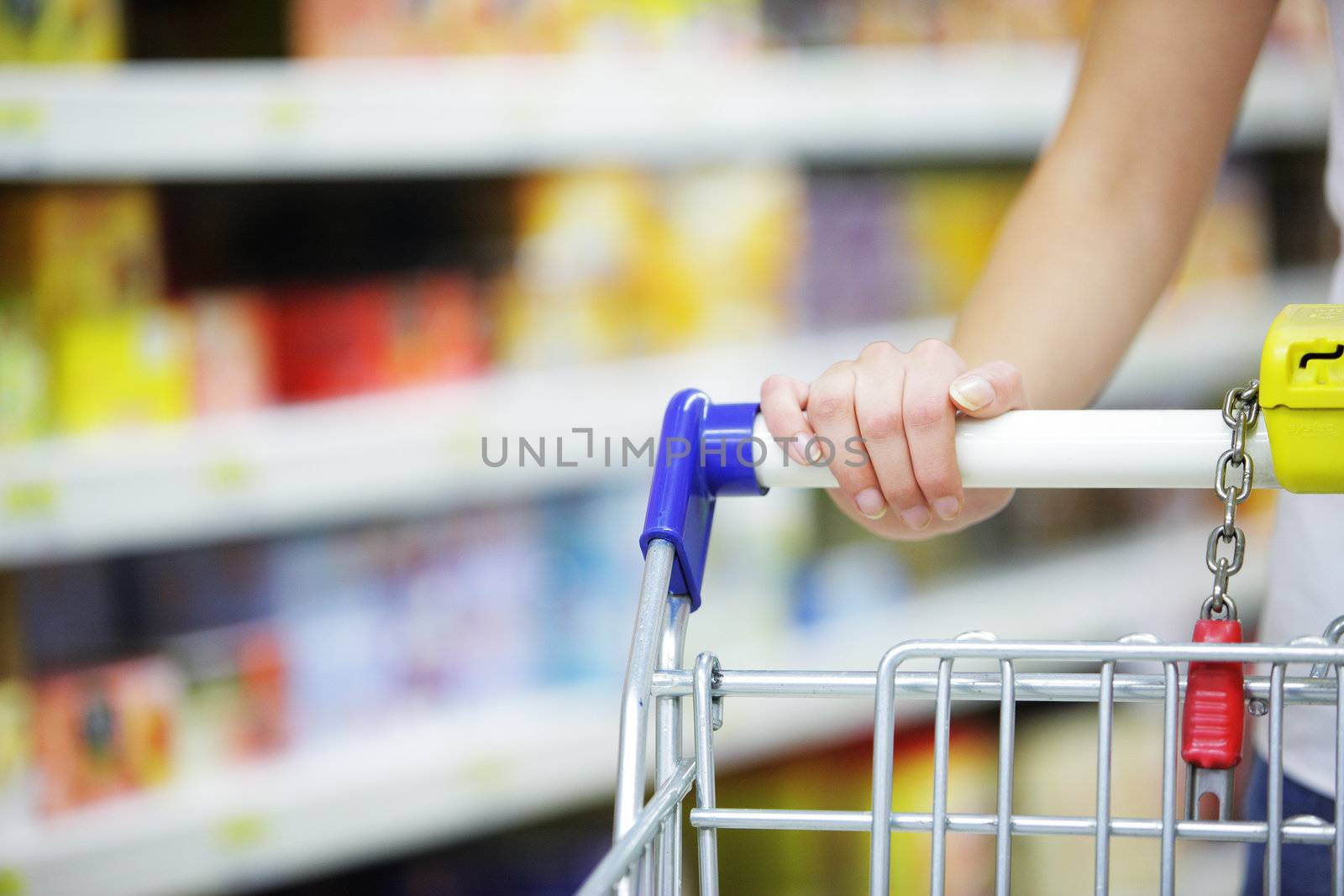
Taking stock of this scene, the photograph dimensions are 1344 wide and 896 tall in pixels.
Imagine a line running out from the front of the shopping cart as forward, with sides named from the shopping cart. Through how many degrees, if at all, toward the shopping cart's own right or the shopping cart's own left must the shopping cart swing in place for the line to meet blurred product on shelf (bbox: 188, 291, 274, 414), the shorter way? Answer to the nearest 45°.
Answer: approximately 135° to the shopping cart's own right

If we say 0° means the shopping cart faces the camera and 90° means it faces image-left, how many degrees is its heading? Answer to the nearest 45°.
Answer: approximately 0°

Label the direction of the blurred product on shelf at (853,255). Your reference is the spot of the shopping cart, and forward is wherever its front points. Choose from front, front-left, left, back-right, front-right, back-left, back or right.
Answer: back

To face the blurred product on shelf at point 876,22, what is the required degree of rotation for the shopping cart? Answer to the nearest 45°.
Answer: approximately 180°

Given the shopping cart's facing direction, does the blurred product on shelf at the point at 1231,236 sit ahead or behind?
behind

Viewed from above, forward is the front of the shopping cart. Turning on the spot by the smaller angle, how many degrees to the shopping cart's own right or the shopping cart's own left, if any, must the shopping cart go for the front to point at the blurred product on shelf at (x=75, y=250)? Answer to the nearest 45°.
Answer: approximately 135° to the shopping cart's own right

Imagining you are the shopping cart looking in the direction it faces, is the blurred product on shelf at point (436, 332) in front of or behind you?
behind

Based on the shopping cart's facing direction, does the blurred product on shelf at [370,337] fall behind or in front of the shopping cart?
behind
